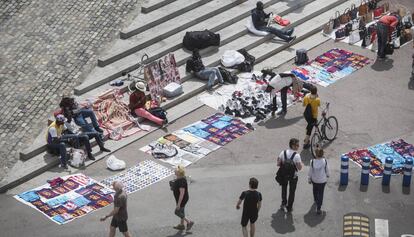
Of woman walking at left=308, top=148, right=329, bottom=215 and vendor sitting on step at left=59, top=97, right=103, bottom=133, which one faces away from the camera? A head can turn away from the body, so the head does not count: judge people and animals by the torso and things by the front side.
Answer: the woman walking

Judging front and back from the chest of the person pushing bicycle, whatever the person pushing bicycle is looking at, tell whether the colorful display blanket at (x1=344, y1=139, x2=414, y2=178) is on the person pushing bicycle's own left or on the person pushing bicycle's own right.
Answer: on the person pushing bicycle's own right

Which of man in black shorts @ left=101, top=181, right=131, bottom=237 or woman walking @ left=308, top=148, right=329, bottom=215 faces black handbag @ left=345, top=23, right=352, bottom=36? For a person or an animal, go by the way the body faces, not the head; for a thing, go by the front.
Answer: the woman walking

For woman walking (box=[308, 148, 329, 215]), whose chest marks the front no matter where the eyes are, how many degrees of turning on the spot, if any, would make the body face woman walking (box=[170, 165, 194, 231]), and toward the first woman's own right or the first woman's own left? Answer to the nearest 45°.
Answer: approximately 90° to the first woman's own left

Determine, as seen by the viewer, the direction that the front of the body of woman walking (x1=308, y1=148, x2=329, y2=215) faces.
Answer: away from the camera

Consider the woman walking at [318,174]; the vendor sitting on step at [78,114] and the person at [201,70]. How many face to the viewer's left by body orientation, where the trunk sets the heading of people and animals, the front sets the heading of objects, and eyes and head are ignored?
0

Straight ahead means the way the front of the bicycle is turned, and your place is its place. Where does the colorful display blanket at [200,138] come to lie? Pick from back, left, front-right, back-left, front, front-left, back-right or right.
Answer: back-left

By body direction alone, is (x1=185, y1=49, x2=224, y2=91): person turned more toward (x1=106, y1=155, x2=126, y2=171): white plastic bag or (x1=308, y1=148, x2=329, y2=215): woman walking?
the woman walking

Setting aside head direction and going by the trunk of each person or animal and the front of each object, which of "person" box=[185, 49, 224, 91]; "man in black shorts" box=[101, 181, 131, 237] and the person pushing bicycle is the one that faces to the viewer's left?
the man in black shorts
